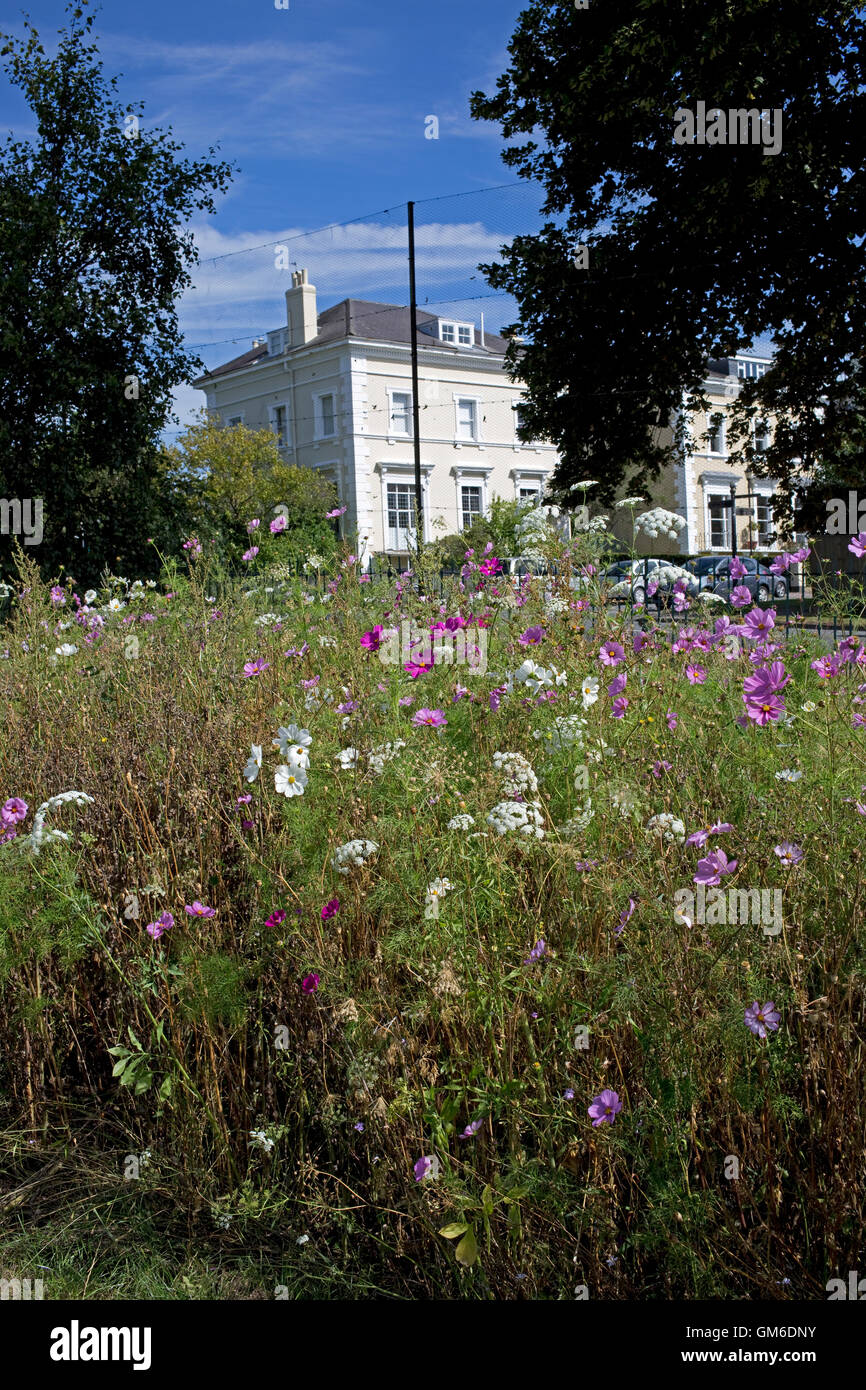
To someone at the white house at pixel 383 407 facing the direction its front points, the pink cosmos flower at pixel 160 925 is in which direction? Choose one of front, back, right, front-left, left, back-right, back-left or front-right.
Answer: front-right

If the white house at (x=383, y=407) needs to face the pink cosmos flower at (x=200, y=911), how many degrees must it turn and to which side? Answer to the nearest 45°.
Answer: approximately 45° to its right

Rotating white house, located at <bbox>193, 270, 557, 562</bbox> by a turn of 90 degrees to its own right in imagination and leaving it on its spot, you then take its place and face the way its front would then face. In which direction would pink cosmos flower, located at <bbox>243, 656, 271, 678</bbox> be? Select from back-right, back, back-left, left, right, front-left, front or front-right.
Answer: front-left

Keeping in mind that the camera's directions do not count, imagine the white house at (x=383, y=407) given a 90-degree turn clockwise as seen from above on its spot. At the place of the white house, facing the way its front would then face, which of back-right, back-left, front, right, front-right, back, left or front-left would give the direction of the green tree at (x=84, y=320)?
front-left

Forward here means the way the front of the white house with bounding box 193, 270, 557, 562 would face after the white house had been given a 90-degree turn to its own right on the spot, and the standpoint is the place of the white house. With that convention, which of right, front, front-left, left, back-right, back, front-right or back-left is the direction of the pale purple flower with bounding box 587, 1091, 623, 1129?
front-left

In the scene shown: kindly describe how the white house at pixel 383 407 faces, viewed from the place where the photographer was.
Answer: facing the viewer and to the right of the viewer

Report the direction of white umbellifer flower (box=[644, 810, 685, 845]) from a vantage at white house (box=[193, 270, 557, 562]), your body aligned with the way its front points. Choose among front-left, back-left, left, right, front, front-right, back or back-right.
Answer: front-right

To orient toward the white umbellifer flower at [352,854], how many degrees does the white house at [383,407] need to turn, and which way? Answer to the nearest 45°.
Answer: approximately 45° to its right
